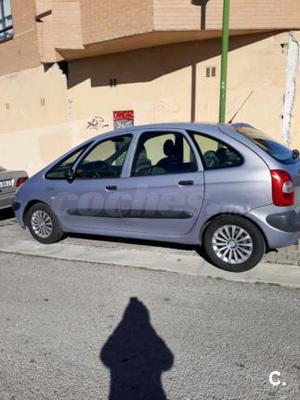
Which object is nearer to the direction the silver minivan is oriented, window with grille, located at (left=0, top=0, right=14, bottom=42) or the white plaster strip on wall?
the window with grille

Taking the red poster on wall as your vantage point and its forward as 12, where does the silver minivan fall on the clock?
The silver minivan is roughly at 12 o'clock from the red poster on wall.

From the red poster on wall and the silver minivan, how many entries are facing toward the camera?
1

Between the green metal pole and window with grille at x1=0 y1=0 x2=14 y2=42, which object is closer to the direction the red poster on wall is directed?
the green metal pole

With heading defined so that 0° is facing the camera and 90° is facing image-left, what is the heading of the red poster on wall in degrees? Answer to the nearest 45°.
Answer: approximately 0°

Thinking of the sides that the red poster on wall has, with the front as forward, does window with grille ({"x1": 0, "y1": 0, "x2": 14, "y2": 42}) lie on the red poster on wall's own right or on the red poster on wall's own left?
on the red poster on wall's own right

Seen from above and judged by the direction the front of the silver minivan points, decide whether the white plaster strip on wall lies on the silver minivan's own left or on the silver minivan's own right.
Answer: on the silver minivan's own right

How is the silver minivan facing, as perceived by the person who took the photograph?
facing away from the viewer and to the left of the viewer

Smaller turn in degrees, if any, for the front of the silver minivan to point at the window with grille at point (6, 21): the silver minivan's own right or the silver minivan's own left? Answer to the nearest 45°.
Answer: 0° — it already faces it

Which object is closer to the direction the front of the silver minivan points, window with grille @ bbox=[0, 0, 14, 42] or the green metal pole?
the window with grille

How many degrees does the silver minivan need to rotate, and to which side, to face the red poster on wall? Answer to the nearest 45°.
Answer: approximately 45° to its right
